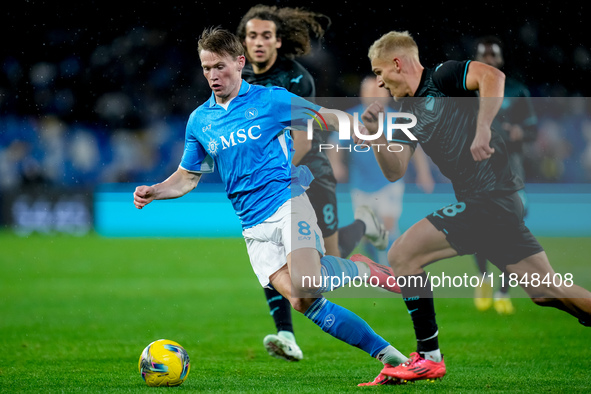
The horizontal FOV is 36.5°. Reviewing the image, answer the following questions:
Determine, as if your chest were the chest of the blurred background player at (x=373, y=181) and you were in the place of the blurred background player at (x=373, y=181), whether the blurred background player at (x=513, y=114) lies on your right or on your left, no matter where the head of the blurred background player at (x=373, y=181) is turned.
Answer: on your left

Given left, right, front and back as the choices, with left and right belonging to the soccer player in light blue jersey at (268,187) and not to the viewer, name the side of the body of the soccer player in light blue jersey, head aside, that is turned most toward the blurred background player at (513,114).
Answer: back

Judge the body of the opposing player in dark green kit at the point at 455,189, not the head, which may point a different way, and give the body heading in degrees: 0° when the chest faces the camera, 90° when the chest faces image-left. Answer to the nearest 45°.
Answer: approximately 90°

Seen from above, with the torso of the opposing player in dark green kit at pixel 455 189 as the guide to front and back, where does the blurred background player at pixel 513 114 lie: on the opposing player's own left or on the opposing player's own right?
on the opposing player's own right

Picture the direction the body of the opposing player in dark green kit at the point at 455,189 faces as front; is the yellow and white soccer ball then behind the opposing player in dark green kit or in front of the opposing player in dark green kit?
in front

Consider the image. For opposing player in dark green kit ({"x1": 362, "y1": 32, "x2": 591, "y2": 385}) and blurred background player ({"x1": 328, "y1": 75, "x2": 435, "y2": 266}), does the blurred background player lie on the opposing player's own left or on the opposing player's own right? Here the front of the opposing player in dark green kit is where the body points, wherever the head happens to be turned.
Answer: on the opposing player's own right

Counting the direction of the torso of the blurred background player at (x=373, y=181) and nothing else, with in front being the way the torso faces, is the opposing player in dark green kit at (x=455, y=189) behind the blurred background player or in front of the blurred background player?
in front

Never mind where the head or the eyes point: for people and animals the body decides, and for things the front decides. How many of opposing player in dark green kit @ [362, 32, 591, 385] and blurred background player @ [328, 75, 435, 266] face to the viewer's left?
1

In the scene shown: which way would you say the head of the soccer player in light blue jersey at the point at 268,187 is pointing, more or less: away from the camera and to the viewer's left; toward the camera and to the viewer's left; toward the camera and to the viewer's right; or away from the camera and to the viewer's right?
toward the camera and to the viewer's left

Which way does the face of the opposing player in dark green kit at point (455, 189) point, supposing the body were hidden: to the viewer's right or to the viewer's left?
to the viewer's left

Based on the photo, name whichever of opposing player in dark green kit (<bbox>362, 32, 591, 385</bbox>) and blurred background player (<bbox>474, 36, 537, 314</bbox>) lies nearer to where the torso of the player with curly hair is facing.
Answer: the opposing player in dark green kit

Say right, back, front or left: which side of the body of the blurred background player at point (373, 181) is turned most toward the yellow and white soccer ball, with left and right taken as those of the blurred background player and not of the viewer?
front

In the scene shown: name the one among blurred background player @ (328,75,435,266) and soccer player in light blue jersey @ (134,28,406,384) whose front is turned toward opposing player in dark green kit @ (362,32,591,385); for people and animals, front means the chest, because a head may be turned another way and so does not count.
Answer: the blurred background player

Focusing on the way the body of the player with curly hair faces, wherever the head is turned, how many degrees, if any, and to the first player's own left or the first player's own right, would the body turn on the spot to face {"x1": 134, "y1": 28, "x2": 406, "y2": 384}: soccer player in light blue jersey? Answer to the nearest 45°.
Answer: approximately 45° to the first player's own left

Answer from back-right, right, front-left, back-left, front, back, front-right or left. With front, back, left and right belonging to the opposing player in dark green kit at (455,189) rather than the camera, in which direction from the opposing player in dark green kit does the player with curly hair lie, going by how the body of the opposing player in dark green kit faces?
front-right
